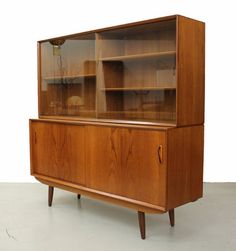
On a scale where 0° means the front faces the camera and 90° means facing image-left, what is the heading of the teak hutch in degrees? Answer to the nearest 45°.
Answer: approximately 45°
